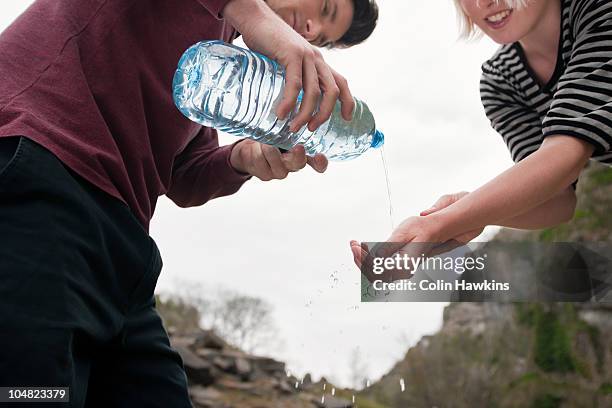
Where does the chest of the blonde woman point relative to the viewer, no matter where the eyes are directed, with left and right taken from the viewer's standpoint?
facing the viewer and to the left of the viewer

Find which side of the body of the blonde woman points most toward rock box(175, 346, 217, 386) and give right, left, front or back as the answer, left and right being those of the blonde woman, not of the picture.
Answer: right

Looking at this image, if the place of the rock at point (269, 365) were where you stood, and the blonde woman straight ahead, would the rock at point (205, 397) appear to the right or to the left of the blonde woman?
right

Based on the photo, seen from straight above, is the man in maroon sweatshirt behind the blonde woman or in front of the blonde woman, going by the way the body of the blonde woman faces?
in front

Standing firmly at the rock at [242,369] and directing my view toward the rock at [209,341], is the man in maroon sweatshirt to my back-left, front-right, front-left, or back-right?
back-left

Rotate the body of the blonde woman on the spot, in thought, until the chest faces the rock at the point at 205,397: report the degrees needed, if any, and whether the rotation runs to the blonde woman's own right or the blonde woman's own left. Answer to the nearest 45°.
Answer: approximately 90° to the blonde woman's own right

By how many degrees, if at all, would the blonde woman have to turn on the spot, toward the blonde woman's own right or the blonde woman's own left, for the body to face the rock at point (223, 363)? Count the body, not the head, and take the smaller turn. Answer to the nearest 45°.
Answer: approximately 90° to the blonde woman's own right

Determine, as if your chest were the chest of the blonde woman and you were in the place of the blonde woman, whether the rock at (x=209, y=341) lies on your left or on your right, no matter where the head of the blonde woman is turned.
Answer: on your right

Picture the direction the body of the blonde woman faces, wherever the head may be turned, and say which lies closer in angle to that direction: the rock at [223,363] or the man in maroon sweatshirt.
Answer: the man in maroon sweatshirt

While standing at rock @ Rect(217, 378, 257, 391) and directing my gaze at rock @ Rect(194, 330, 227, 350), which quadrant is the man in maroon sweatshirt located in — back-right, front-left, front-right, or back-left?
back-left

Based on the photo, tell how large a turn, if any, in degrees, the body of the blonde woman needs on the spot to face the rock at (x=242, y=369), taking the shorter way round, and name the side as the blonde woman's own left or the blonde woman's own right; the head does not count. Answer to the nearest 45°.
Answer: approximately 90° to the blonde woman's own right

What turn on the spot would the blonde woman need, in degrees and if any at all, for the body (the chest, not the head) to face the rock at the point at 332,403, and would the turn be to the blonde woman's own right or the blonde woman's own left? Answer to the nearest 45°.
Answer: approximately 135° to the blonde woman's own right
